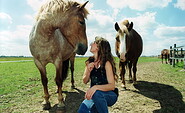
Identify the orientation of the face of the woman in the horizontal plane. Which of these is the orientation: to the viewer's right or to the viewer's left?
to the viewer's left

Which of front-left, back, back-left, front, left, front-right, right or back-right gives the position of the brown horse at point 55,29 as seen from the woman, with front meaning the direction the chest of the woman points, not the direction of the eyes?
right

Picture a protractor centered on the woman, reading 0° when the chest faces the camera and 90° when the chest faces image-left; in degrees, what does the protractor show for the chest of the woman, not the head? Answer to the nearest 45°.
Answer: approximately 45°

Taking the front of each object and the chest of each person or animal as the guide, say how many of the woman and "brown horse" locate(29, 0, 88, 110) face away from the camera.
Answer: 0

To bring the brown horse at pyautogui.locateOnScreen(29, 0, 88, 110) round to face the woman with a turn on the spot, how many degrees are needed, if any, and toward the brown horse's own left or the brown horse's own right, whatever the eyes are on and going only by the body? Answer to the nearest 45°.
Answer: approximately 45° to the brown horse's own left

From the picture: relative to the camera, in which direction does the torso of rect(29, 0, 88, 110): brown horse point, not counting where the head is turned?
toward the camera
